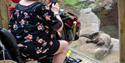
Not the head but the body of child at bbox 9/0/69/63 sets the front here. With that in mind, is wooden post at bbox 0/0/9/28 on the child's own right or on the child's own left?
on the child's own left

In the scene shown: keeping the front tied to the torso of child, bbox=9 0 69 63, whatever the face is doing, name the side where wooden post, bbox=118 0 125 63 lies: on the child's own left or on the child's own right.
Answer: on the child's own right

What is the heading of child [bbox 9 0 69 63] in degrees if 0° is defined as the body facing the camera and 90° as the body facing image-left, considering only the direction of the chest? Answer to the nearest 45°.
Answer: approximately 225°

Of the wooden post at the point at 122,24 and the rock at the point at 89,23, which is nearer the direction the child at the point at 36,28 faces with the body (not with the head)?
the rock

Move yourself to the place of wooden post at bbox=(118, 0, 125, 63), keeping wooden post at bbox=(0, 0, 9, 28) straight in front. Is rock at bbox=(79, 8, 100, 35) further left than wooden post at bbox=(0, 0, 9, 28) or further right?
right

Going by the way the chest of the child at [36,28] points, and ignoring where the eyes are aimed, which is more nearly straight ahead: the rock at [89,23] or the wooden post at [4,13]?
the rock
